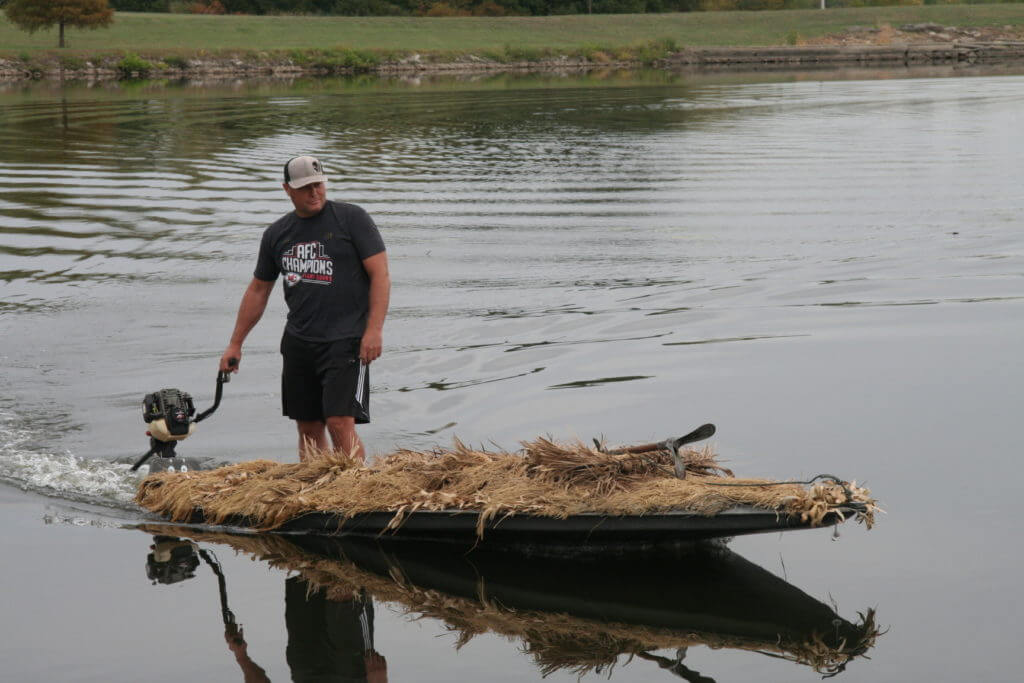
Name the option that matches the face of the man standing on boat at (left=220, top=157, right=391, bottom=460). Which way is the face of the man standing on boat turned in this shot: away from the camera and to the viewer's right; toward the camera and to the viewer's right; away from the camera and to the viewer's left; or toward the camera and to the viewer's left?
toward the camera and to the viewer's right

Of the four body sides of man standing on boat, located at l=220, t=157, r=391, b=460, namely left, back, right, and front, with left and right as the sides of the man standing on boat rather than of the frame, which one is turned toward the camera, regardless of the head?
front
